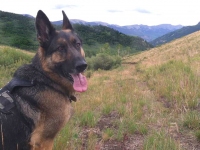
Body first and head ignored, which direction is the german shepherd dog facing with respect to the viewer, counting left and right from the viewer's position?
facing the viewer and to the right of the viewer

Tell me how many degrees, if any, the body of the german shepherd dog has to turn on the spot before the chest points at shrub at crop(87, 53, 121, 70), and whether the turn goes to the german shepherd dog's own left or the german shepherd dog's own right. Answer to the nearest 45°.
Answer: approximately 135° to the german shepherd dog's own left
